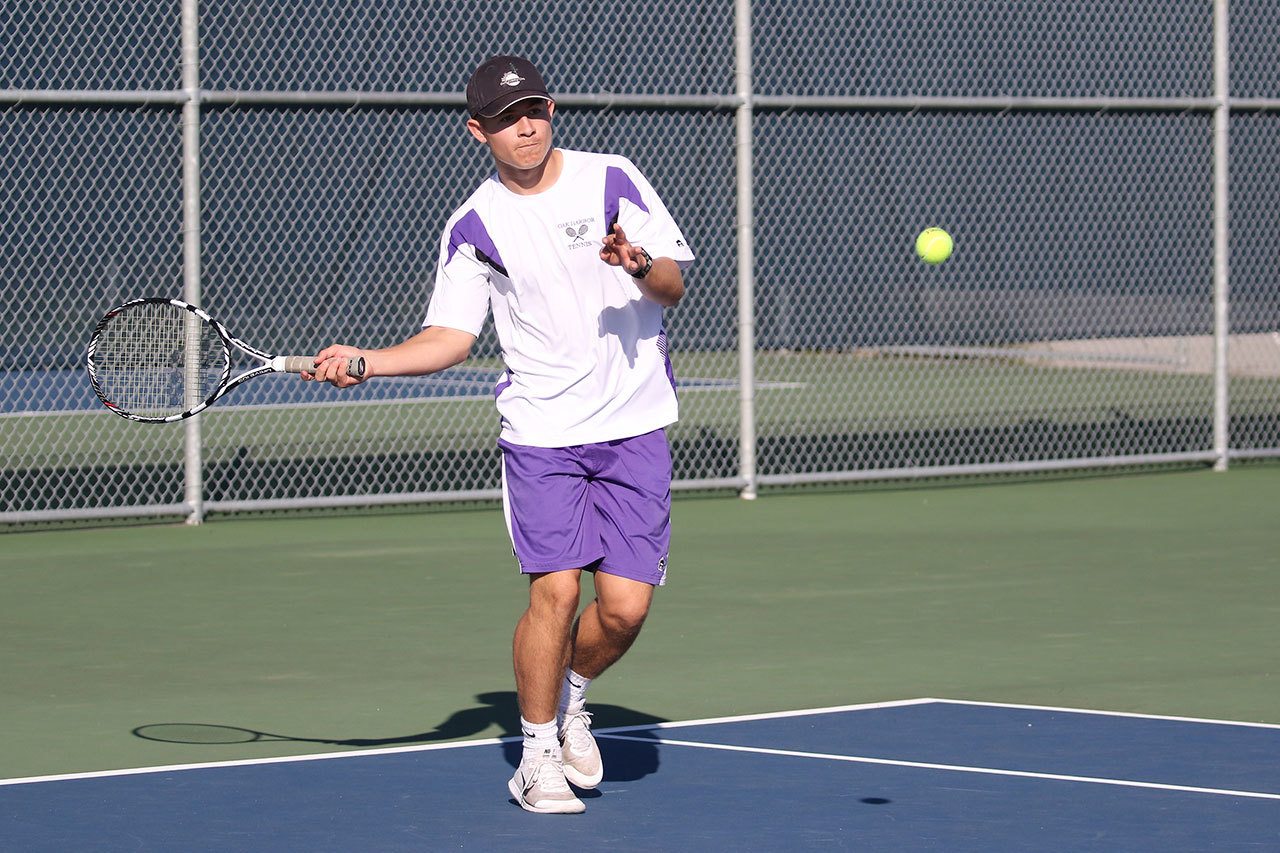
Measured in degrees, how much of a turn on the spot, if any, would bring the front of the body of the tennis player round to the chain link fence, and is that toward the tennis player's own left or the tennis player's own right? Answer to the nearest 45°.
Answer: approximately 180°

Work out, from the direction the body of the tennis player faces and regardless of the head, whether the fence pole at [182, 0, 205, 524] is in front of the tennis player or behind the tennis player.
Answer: behind

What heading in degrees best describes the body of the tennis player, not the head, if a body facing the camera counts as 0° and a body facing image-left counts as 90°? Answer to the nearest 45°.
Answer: approximately 0°
